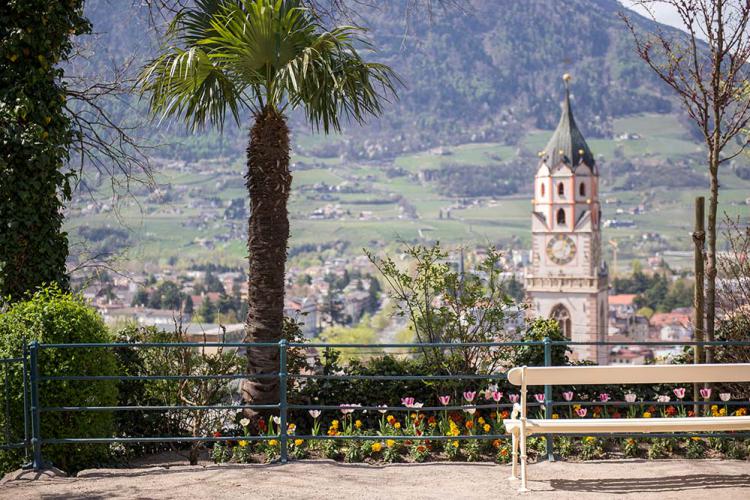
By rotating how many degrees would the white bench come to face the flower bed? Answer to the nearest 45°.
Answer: approximately 45° to its left

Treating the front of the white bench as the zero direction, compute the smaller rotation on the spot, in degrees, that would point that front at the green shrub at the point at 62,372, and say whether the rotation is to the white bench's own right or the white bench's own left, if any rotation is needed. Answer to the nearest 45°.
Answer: approximately 90° to the white bench's own left

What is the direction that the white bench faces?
away from the camera

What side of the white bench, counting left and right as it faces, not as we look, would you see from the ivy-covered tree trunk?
left

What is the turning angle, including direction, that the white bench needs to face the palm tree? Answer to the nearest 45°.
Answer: approximately 45° to its left

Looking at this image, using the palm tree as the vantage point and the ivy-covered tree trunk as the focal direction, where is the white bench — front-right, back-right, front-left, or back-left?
back-left

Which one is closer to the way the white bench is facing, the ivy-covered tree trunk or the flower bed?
the flower bed
